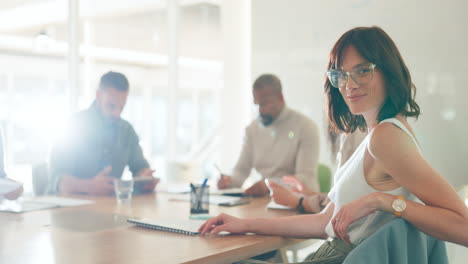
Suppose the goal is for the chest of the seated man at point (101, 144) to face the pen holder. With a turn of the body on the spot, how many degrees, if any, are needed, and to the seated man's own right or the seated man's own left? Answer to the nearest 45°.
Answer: approximately 45° to the seated man's own right

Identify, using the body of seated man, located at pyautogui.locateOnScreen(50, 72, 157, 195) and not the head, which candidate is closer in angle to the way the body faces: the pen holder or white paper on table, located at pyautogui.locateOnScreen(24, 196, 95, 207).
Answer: the pen holder

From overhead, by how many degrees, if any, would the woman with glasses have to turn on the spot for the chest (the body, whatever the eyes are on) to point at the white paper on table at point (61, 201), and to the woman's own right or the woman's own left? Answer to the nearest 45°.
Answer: approximately 45° to the woman's own right

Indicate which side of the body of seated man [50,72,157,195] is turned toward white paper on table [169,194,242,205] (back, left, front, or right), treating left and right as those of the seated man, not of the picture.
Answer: front

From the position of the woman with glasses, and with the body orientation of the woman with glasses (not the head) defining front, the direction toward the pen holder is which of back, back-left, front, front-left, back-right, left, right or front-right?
front-right

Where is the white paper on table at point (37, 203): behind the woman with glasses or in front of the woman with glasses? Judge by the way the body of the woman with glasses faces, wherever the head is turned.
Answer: in front

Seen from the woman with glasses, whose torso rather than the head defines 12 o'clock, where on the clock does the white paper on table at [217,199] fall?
The white paper on table is roughly at 2 o'clock from the woman with glasses.

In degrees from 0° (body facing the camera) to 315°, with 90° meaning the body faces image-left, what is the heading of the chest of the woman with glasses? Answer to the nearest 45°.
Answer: approximately 90°

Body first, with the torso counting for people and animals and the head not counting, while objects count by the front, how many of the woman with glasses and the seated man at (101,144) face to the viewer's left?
1

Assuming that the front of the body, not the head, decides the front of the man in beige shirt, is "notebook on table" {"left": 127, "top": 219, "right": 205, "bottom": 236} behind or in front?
in front

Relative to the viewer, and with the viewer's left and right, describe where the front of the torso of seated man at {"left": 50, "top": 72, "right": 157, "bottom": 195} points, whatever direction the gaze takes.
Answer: facing the viewer and to the right of the viewer
